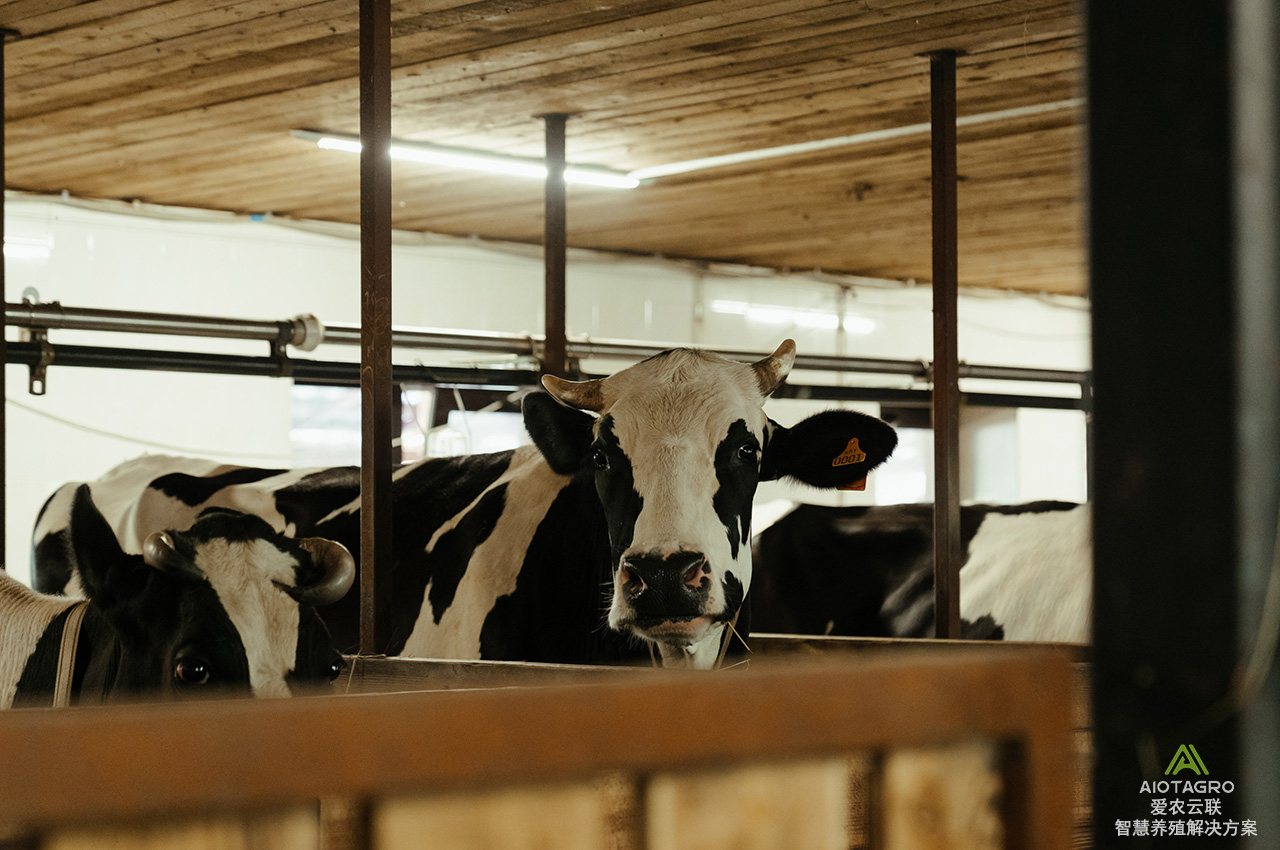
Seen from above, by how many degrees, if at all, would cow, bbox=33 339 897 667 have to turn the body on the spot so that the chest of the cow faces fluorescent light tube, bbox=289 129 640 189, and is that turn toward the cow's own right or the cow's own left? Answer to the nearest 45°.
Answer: approximately 135° to the cow's own left

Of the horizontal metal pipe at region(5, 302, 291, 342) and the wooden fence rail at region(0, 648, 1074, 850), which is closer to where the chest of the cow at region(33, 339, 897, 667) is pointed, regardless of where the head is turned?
the wooden fence rail

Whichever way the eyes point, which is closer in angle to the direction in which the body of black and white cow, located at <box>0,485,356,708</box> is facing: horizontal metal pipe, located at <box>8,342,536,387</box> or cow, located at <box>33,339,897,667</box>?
the cow

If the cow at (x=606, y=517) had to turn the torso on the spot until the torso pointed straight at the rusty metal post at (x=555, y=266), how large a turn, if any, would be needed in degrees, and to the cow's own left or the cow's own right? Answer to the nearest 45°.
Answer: approximately 135° to the cow's own left

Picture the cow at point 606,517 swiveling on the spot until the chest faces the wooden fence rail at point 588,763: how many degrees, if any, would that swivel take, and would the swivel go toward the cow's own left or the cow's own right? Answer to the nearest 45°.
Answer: approximately 45° to the cow's own right

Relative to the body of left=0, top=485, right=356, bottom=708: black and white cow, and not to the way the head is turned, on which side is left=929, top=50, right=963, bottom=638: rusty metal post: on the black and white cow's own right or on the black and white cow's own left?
on the black and white cow's own left

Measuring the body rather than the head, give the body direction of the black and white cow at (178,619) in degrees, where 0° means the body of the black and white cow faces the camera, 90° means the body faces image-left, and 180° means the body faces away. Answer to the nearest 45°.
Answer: approximately 315°

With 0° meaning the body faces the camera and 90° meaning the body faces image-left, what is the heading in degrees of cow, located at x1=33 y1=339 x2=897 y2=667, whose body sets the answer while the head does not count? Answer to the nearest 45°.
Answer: approximately 315°
